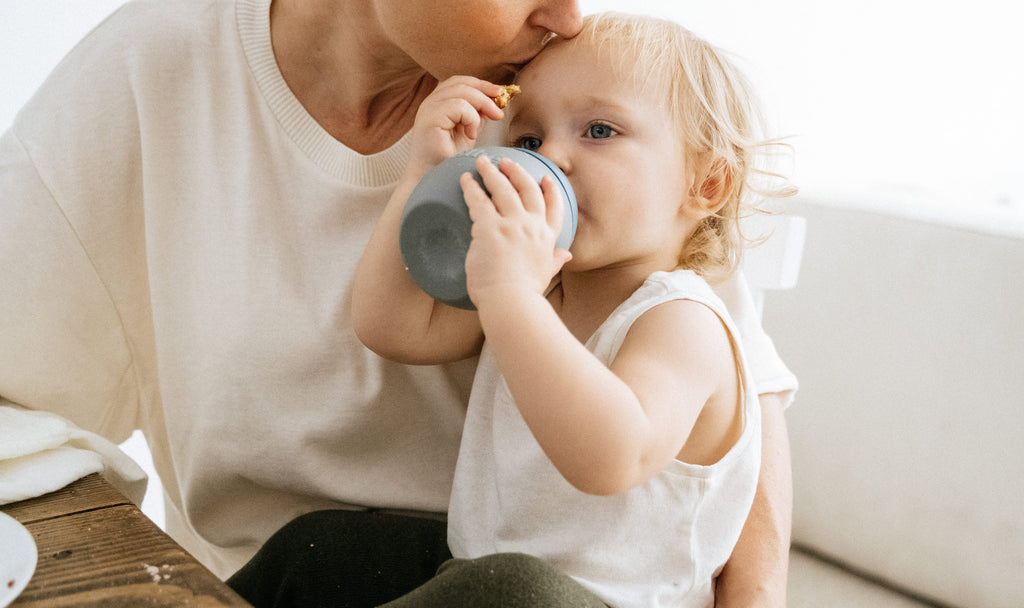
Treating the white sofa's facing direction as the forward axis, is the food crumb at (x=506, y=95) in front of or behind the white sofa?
in front

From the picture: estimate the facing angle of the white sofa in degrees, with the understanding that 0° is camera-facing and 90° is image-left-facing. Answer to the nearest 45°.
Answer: approximately 45°

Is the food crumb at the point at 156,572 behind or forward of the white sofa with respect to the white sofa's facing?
forward

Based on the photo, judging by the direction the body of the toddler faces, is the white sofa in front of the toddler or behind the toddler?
behind

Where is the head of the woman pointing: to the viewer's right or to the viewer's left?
to the viewer's right

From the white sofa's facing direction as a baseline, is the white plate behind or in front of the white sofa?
in front

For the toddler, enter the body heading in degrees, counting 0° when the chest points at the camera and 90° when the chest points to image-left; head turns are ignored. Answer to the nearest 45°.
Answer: approximately 45°
